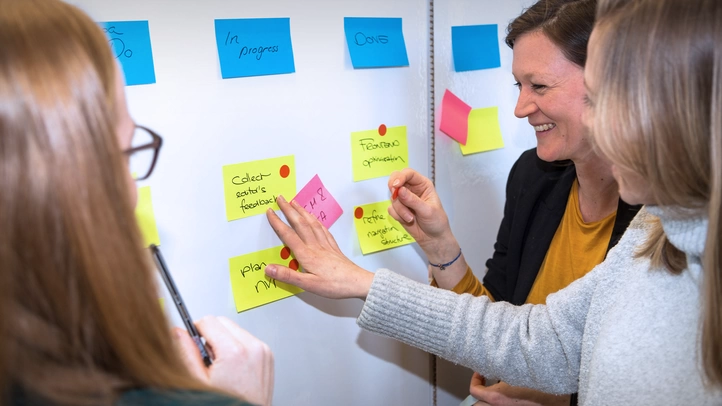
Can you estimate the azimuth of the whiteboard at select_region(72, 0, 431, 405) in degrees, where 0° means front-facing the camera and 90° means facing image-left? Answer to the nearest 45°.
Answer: approximately 0°

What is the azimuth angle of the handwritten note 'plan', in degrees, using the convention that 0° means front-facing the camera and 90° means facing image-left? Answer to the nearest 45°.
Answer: approximately 0°
